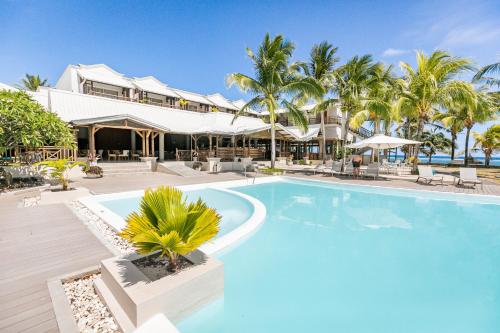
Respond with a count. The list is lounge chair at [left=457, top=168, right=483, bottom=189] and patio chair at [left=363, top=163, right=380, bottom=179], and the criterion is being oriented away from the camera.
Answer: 0

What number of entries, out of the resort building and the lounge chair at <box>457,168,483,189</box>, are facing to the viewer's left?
0

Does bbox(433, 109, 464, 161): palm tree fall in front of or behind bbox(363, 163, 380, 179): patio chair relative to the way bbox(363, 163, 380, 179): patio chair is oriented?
behind

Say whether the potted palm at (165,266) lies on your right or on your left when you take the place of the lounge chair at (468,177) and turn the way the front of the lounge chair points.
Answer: on your right

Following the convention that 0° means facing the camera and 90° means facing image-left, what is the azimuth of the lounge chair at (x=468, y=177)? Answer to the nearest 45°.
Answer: approximately 315°

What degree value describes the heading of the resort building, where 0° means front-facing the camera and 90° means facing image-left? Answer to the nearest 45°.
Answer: approximately 315°

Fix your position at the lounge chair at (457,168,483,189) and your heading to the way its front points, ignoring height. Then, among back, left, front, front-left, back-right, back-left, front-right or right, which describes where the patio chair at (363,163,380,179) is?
back-right

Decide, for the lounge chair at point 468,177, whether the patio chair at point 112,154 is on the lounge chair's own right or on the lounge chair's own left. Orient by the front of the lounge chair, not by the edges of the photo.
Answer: on the lounge chair's own right

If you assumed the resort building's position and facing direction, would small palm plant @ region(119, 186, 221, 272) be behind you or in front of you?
in front

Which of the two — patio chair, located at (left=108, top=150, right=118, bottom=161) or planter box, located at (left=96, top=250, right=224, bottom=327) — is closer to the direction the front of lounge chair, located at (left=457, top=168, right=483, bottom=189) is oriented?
the planter box
